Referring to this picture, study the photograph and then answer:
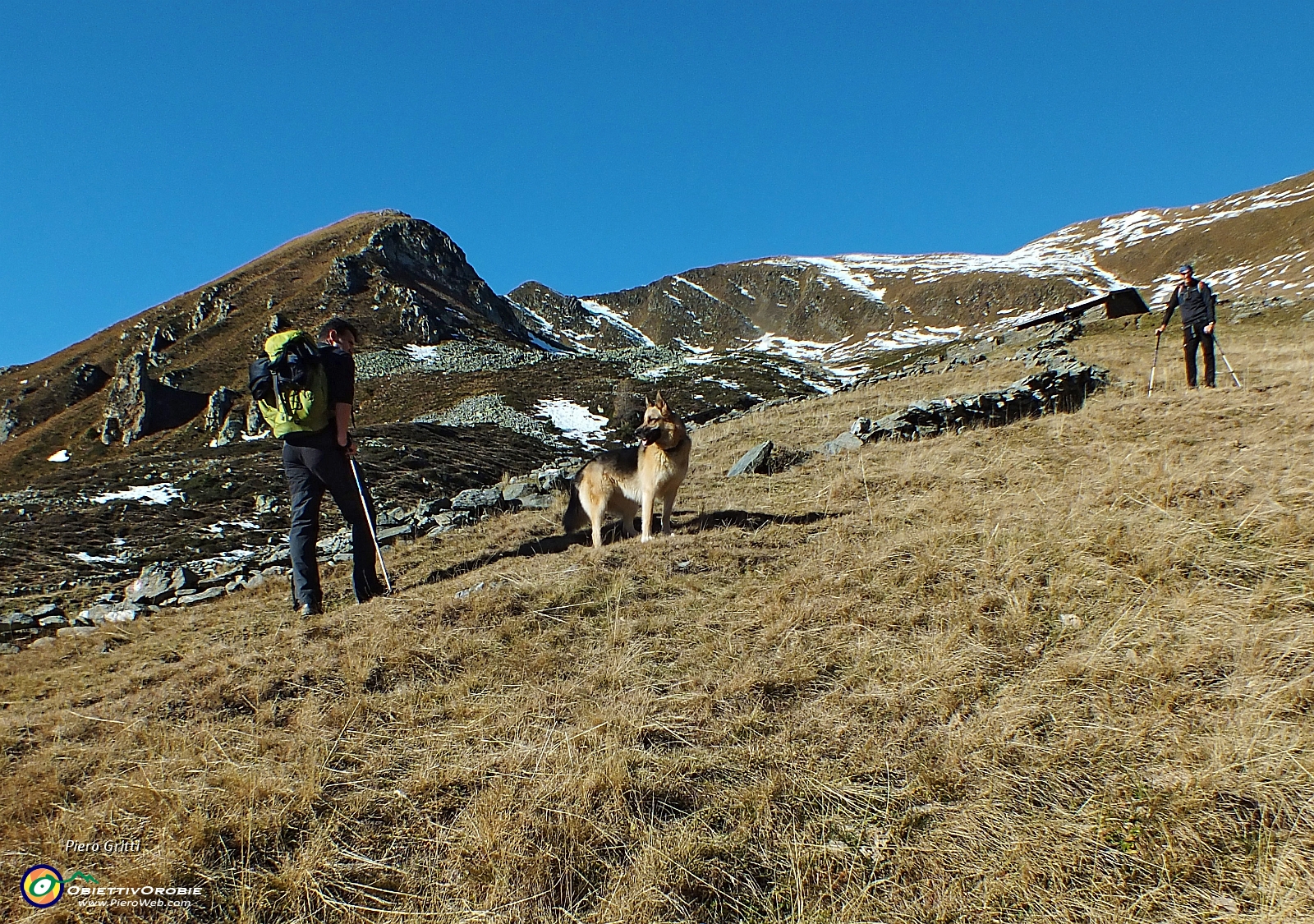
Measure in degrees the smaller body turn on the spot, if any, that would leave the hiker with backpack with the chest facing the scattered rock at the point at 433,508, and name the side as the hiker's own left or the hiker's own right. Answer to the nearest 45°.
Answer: approximately 45° to the hiker's own left

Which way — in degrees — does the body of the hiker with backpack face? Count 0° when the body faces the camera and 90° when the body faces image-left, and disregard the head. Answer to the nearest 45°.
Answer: approximately 225°

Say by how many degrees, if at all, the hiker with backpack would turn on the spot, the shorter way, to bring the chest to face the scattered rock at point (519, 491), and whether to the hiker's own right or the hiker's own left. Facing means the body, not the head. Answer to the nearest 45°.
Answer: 0° — they already face it

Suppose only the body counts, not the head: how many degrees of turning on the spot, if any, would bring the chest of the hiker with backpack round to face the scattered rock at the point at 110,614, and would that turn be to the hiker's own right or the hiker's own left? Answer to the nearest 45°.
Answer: approximately 90° to the hiker's own left

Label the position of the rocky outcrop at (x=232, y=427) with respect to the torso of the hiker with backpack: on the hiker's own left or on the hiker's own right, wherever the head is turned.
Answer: on the hiker's own left

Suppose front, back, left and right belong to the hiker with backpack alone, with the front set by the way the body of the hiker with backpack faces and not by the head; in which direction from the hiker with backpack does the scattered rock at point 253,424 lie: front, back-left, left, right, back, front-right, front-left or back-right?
front-left

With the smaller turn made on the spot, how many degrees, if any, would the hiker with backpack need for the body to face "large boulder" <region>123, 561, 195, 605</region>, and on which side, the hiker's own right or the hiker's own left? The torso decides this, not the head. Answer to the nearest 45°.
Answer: approximately 90° to the hiker's own left
